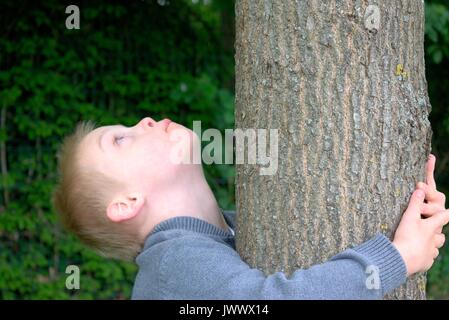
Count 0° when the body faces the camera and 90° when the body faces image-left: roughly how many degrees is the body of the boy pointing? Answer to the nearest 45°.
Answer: approximately 270°

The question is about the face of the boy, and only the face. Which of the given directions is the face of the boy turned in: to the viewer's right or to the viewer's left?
to the viewer's right
